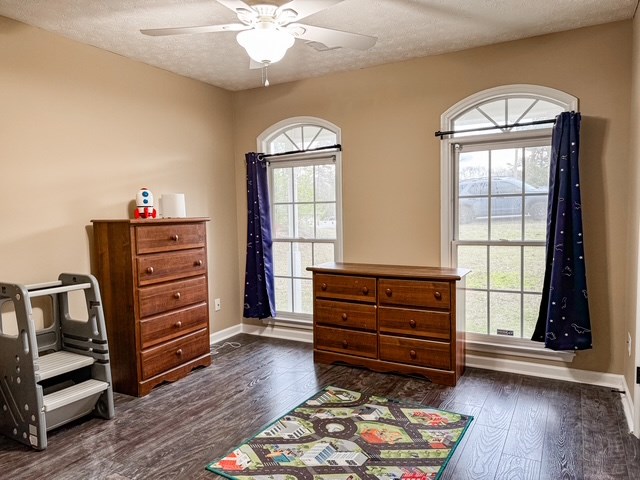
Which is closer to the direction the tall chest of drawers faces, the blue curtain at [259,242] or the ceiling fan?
the ceiling fan

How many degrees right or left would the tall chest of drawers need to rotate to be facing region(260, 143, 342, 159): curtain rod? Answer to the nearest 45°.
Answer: approximately 90° to its left

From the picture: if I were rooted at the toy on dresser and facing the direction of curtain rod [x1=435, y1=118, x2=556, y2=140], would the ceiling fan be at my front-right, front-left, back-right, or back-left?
front-right

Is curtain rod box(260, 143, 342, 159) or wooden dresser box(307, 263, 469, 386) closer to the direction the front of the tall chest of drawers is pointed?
the wooden dresser

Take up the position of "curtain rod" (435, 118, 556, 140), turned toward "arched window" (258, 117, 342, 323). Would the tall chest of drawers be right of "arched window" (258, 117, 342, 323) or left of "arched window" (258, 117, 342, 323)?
left

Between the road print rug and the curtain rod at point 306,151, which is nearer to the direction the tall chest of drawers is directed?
the road print rug

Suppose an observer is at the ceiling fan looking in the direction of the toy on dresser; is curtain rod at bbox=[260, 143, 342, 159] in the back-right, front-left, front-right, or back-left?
front-right

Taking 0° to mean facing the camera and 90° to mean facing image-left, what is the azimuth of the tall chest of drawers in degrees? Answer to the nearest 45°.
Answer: approximately 315°

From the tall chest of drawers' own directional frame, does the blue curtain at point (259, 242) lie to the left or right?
on its left

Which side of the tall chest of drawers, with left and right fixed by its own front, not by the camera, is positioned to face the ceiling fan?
front

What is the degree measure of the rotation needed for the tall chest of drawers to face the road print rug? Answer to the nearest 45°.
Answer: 0° — it already faces it
